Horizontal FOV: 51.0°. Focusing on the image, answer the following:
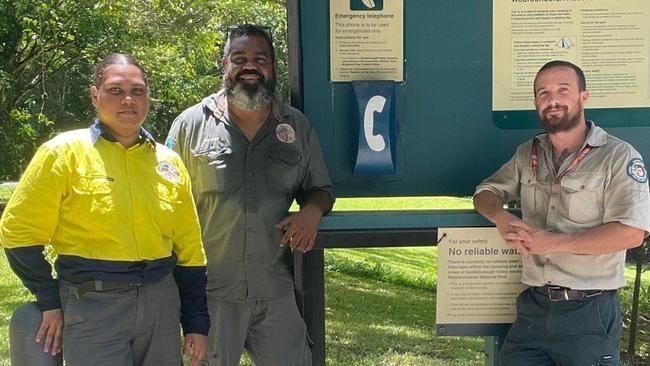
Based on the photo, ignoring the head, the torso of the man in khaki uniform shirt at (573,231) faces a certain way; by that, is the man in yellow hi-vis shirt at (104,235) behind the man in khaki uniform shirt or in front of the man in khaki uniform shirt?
in front

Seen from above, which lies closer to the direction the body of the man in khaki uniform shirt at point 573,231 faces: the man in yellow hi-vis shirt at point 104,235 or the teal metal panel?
the man in yellow hi-vis shirt

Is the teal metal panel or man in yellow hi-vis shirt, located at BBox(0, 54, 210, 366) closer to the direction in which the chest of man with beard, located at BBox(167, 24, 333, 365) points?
the man in yellow hi-vis shirt

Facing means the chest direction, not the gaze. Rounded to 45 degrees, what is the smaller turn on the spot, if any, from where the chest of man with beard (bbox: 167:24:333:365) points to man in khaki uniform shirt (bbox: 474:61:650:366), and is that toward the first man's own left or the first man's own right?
approximately 45° to the first man's own left

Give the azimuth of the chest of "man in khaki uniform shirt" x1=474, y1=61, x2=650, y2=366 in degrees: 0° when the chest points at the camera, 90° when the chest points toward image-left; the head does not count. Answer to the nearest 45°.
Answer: approximately 45°

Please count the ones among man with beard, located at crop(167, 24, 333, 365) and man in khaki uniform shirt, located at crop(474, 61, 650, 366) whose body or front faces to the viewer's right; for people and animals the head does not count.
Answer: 0

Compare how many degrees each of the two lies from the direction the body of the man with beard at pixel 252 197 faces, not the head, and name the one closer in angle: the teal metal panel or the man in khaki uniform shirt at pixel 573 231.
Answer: the man in khaki uniform shirt

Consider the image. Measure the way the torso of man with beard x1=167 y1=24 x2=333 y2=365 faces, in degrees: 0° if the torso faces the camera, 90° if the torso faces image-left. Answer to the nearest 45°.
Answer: approximately 0°

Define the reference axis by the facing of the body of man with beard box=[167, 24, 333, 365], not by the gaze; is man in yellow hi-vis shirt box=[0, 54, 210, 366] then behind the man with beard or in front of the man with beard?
in front
